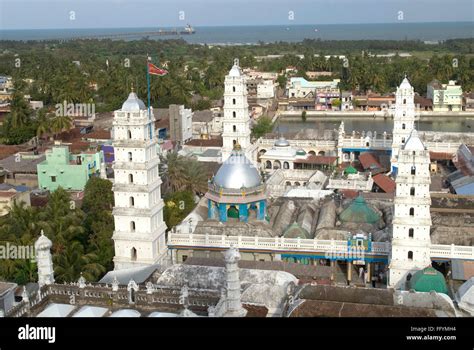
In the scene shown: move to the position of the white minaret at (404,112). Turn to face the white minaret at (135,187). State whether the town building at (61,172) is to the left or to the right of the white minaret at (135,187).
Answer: right

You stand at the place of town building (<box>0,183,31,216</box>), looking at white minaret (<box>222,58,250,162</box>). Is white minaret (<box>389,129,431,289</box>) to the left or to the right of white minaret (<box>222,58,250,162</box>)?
right

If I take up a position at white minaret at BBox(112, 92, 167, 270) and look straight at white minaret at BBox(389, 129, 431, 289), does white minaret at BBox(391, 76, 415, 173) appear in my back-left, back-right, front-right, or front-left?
front-left

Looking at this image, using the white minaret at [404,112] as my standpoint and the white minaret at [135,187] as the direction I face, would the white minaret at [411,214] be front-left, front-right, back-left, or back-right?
front-left

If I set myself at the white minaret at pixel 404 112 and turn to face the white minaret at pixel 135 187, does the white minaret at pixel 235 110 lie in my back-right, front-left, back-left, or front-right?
front-right

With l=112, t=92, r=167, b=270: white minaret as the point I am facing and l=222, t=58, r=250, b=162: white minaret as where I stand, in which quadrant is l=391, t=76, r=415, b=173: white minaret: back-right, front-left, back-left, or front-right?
back-left

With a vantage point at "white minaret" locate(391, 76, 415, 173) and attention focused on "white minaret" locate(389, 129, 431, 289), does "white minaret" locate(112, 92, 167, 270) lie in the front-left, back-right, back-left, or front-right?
front-right
